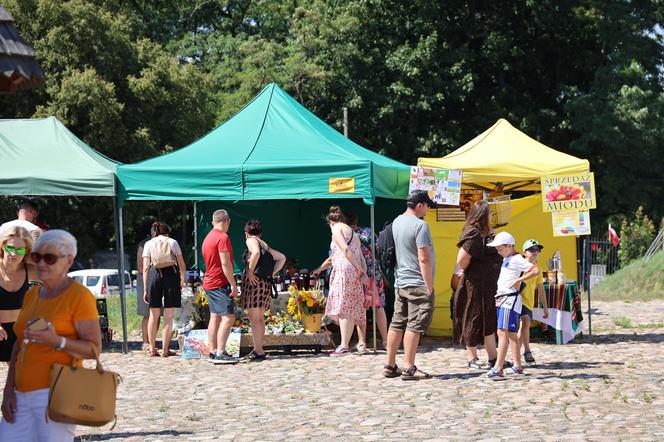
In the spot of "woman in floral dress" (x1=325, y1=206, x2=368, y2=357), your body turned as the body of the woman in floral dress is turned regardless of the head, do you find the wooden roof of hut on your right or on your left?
on your left

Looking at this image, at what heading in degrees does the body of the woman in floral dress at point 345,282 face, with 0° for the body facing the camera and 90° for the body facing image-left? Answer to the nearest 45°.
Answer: approximately 135°

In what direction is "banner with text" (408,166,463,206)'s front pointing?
toward the camera

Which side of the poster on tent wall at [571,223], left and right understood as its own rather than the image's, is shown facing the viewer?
front

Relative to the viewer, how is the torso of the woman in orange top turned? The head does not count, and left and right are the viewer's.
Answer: facing the viewer and to the left of the viewer

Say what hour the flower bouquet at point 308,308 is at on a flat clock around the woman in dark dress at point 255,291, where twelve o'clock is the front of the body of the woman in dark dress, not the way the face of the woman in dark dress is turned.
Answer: The flower bouquet is roughly at 3 o'clock from the woman in dark dress.

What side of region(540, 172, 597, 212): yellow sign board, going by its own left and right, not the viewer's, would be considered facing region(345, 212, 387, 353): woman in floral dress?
right

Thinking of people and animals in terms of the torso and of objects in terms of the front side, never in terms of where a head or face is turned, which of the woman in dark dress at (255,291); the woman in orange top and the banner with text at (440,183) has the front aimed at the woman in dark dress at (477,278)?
the banner with text

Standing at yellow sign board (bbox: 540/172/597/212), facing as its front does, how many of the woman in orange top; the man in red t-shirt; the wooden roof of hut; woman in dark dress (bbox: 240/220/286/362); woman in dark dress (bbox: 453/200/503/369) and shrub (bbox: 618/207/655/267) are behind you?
1

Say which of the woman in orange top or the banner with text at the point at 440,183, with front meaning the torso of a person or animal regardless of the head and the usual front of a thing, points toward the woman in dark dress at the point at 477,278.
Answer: the banner with text

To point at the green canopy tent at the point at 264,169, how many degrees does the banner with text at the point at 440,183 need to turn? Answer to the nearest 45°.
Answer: approximately 90° to its right

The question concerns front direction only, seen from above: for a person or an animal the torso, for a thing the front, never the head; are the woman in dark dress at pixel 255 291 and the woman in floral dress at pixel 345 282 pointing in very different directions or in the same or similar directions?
same or similar directions

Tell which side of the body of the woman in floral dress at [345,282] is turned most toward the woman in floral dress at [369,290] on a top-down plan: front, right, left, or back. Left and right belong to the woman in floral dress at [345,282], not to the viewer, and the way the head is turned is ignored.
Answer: right
